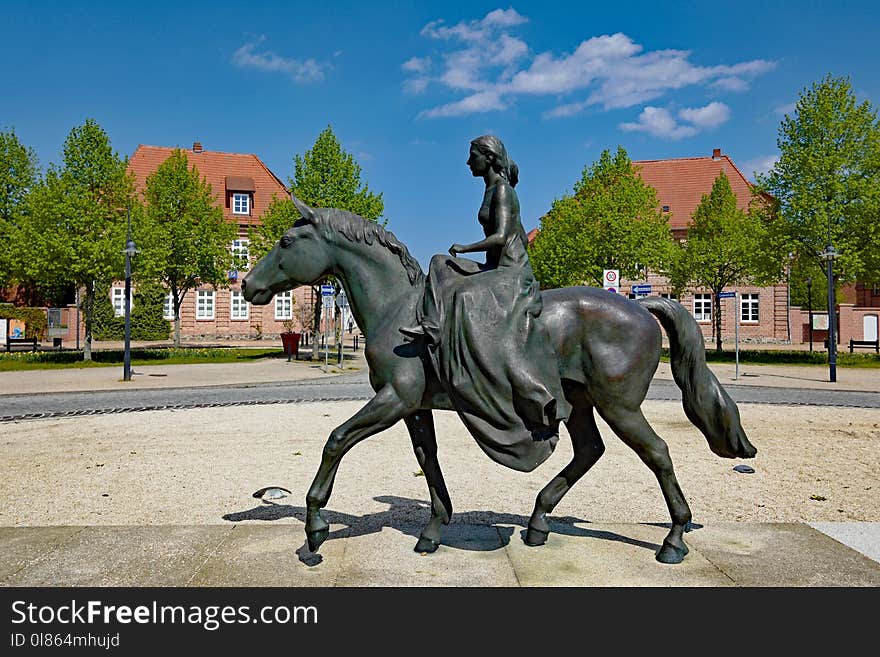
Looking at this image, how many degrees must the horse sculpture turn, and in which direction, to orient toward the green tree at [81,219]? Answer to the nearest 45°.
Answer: approximately 45° to its right

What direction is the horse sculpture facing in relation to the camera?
to the viewer's left

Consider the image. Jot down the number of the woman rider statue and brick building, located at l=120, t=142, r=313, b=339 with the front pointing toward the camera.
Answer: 1

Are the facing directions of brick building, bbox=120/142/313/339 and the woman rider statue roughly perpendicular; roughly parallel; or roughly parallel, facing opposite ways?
roughly perpendicular

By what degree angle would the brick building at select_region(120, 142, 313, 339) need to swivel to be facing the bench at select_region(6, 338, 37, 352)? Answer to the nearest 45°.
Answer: approximately 45° to its right

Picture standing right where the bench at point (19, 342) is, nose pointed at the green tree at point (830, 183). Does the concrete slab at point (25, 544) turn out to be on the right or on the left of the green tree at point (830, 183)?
right

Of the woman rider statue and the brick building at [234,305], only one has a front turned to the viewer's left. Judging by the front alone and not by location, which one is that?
the woman rider statue

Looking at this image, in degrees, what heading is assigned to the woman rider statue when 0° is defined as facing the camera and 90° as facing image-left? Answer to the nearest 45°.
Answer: approximately 90°

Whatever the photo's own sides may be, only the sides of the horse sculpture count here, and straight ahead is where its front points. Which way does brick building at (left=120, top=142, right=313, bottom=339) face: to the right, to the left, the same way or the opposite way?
to the left
